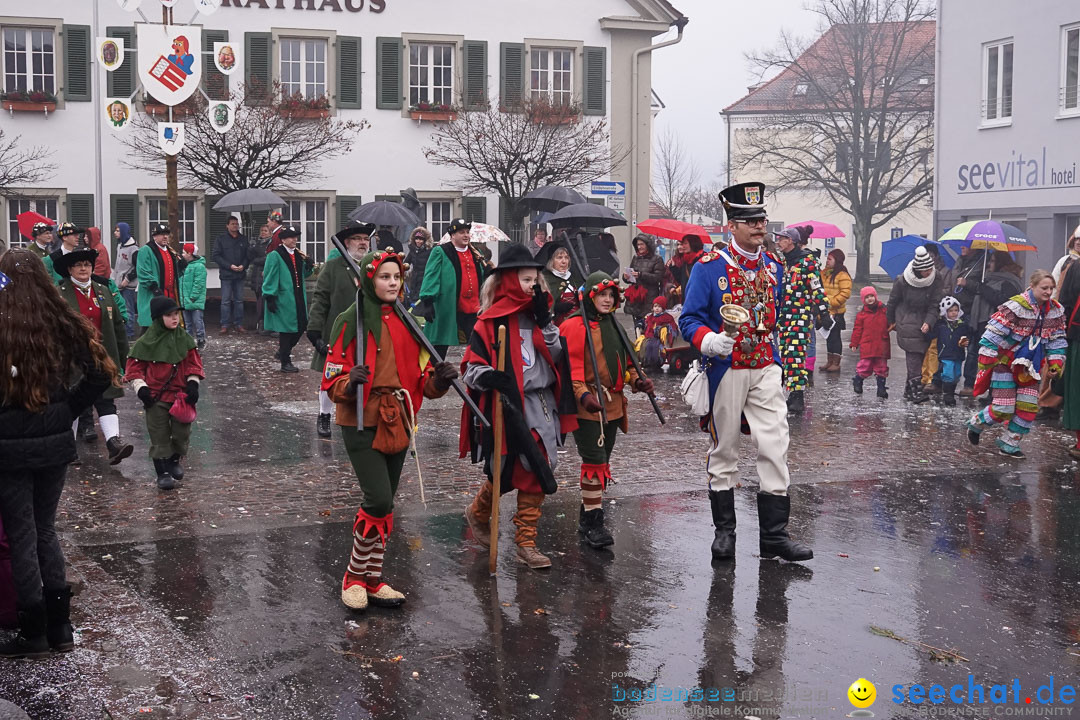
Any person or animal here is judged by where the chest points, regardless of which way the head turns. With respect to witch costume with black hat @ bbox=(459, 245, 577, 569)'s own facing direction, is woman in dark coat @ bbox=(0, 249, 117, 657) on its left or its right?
on its right

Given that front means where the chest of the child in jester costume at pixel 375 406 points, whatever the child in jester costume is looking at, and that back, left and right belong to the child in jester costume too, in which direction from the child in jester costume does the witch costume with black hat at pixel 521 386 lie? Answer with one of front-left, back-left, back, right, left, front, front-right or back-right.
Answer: left

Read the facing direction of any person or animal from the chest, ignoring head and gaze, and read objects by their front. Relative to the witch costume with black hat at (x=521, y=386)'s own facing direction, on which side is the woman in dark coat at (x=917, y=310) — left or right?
on its left

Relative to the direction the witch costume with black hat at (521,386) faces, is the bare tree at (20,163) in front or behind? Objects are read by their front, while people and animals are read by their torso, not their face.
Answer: behind

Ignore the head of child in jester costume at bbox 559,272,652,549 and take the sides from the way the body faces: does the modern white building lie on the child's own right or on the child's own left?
on the child's own left

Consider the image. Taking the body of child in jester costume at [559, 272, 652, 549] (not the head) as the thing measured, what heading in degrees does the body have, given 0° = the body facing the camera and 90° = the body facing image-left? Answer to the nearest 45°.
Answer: approximately 315°

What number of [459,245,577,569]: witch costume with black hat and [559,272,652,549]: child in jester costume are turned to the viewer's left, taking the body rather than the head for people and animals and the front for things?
0

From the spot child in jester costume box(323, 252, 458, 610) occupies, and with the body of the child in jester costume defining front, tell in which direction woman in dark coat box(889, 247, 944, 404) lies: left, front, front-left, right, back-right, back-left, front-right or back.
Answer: left

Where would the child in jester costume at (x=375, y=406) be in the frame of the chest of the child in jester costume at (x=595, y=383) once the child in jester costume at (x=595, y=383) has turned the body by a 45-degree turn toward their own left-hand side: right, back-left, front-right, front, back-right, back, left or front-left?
back-right

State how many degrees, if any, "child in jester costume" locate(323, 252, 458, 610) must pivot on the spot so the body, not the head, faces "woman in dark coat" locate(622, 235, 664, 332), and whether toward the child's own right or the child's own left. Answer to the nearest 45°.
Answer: approximately 135° to the child's own left

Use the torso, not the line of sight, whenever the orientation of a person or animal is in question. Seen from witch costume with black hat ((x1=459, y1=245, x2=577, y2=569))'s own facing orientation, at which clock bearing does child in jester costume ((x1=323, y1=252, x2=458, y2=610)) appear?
The child in jester costume is roughly at 3 o'clock from the witch costume with black hat.

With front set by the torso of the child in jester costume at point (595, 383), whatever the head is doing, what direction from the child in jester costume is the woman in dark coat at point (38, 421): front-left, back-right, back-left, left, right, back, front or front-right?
right

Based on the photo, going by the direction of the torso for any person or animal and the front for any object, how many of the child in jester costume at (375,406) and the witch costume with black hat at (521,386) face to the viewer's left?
0
